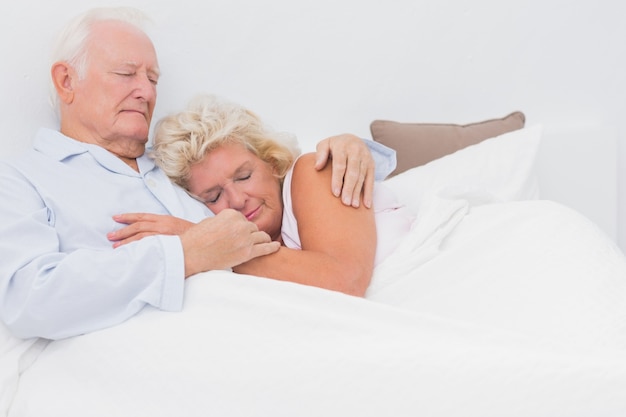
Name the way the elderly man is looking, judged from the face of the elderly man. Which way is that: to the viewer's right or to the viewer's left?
to the viewer's right

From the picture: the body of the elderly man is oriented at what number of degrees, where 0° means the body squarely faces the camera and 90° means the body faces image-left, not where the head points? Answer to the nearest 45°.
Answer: approximately 315°

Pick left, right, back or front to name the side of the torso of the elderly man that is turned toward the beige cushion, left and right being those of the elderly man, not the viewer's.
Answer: left

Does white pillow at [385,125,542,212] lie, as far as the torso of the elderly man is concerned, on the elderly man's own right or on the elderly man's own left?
on the elderly man's own left
